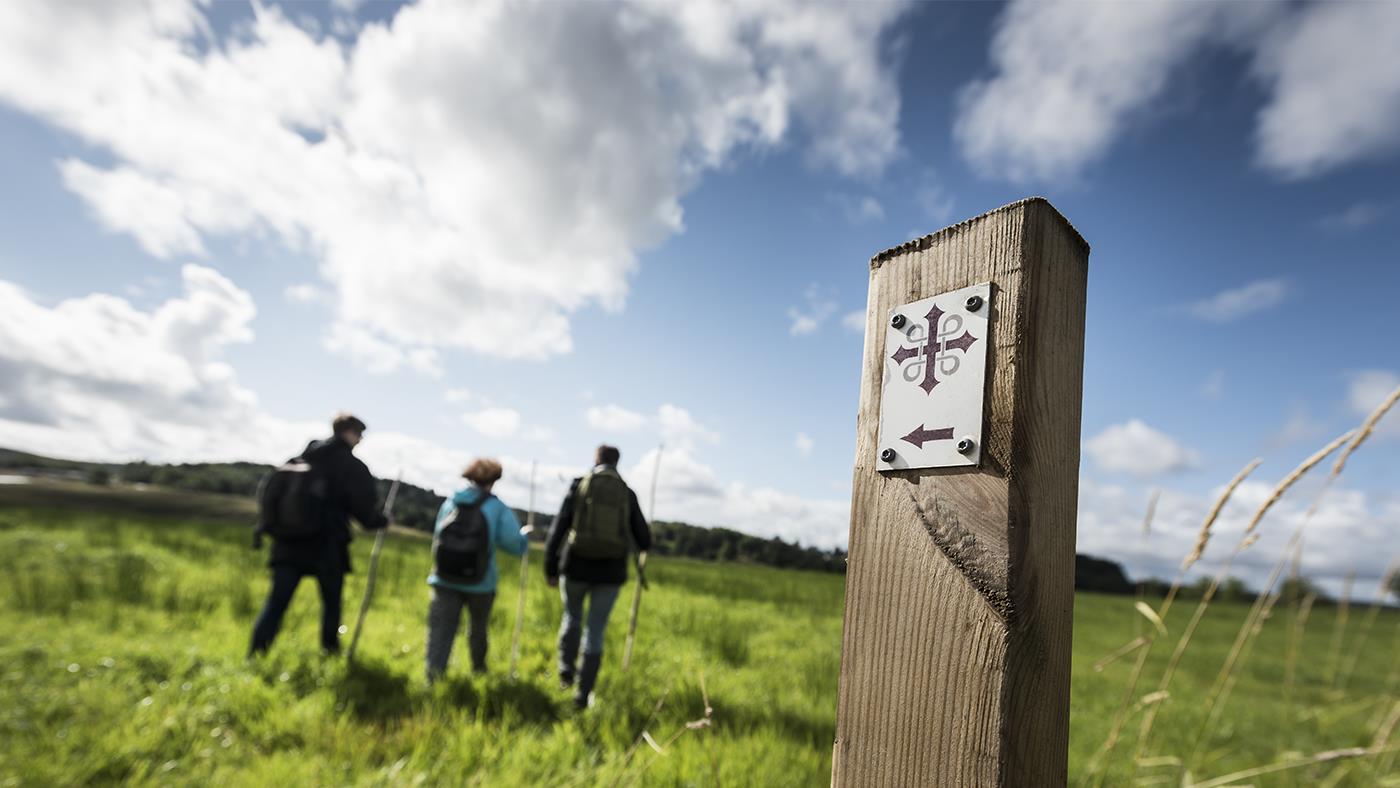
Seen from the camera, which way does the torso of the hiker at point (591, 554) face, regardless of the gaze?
away from the camera

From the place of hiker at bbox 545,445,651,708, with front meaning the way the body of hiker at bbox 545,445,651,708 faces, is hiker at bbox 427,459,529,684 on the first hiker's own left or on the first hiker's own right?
on the first hiker's own left

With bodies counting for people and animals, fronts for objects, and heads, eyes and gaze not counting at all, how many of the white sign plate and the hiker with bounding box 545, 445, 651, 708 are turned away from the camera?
1

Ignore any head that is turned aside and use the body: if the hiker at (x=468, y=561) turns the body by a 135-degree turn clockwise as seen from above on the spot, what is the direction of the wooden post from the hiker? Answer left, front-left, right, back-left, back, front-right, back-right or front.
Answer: front

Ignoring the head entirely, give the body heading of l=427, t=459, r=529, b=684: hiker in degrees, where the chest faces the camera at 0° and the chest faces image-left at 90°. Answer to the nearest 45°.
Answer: approximately 225°

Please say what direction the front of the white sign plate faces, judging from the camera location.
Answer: facing the viewer and to the left of the viewer

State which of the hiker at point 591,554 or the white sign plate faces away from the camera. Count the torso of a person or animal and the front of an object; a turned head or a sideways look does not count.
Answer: the hiker

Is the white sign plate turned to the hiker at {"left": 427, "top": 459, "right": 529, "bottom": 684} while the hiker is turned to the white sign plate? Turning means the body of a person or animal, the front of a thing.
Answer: no

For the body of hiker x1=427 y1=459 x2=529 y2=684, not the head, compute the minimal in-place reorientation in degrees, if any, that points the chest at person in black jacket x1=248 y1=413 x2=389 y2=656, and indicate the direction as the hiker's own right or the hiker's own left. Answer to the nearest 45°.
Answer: approximately 90° to the hiker's own left

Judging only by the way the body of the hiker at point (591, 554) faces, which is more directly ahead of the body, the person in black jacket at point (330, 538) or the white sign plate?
the person in black jacket

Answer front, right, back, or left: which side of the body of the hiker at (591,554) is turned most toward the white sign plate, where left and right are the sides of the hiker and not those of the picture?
back

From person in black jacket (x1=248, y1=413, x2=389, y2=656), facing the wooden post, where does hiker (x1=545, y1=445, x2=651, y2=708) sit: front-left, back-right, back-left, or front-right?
front-left

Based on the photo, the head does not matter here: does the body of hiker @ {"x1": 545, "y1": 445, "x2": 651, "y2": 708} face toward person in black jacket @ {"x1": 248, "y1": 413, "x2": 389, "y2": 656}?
no

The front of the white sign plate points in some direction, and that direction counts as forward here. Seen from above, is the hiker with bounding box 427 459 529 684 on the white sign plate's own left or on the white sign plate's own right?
on the white sign plate's own right

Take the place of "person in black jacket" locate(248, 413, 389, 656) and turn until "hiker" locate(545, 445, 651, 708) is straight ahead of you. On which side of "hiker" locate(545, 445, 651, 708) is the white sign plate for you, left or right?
right
